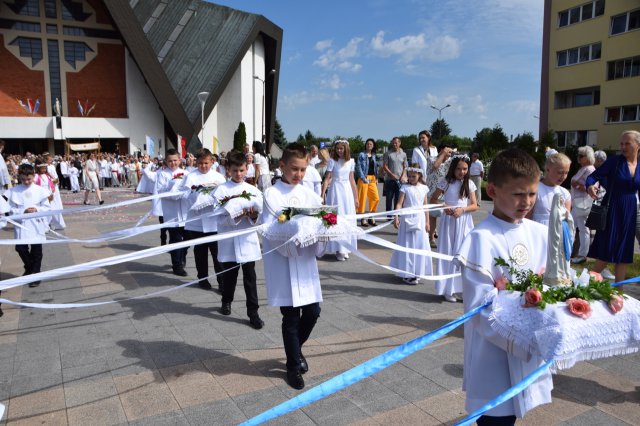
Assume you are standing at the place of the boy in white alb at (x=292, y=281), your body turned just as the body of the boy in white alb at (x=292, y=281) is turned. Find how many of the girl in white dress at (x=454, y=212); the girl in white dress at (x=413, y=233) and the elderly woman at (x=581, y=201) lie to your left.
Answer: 3

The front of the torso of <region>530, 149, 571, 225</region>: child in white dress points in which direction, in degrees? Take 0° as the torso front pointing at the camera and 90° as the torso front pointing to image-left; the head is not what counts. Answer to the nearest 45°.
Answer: approximately 315°

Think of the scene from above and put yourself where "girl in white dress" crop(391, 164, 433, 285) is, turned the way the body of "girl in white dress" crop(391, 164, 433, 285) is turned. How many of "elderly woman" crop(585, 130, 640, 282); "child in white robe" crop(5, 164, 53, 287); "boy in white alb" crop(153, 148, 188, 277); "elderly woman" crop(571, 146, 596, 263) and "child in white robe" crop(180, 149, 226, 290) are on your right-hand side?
3

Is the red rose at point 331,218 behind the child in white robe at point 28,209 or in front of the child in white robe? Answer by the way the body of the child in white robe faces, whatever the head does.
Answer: in front
